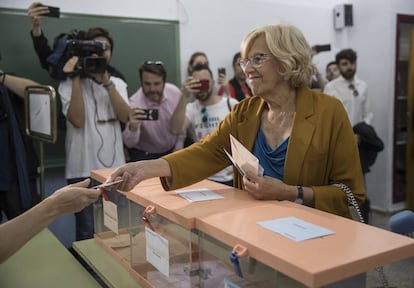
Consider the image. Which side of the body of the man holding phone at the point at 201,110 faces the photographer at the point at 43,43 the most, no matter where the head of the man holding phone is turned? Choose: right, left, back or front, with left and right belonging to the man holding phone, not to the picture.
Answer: right

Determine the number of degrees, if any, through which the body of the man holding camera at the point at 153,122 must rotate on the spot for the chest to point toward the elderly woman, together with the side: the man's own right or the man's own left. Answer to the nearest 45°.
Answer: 0° — they already face them

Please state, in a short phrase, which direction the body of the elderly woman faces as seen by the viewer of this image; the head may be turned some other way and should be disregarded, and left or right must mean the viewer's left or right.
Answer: facing the viewer and to the left of the viewer

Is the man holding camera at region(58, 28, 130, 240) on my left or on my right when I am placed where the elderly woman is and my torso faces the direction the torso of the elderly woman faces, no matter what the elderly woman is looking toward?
on my right

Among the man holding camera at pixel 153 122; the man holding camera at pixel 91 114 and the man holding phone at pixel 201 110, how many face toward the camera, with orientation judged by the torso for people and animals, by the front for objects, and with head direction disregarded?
3

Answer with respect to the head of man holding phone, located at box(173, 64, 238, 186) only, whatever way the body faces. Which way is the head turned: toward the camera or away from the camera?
toward the camera

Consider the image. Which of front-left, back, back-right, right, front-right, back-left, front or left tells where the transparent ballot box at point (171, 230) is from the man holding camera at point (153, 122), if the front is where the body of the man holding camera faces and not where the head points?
front

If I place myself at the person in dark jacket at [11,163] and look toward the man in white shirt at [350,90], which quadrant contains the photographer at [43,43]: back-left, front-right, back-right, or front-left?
front-left

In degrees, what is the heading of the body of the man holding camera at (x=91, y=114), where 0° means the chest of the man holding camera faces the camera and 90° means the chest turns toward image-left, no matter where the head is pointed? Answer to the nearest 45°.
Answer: approximately 0°

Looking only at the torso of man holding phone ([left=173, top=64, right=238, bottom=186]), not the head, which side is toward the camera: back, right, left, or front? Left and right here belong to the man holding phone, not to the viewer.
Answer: front

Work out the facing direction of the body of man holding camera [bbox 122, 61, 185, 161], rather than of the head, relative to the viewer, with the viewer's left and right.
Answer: facing the viewer
